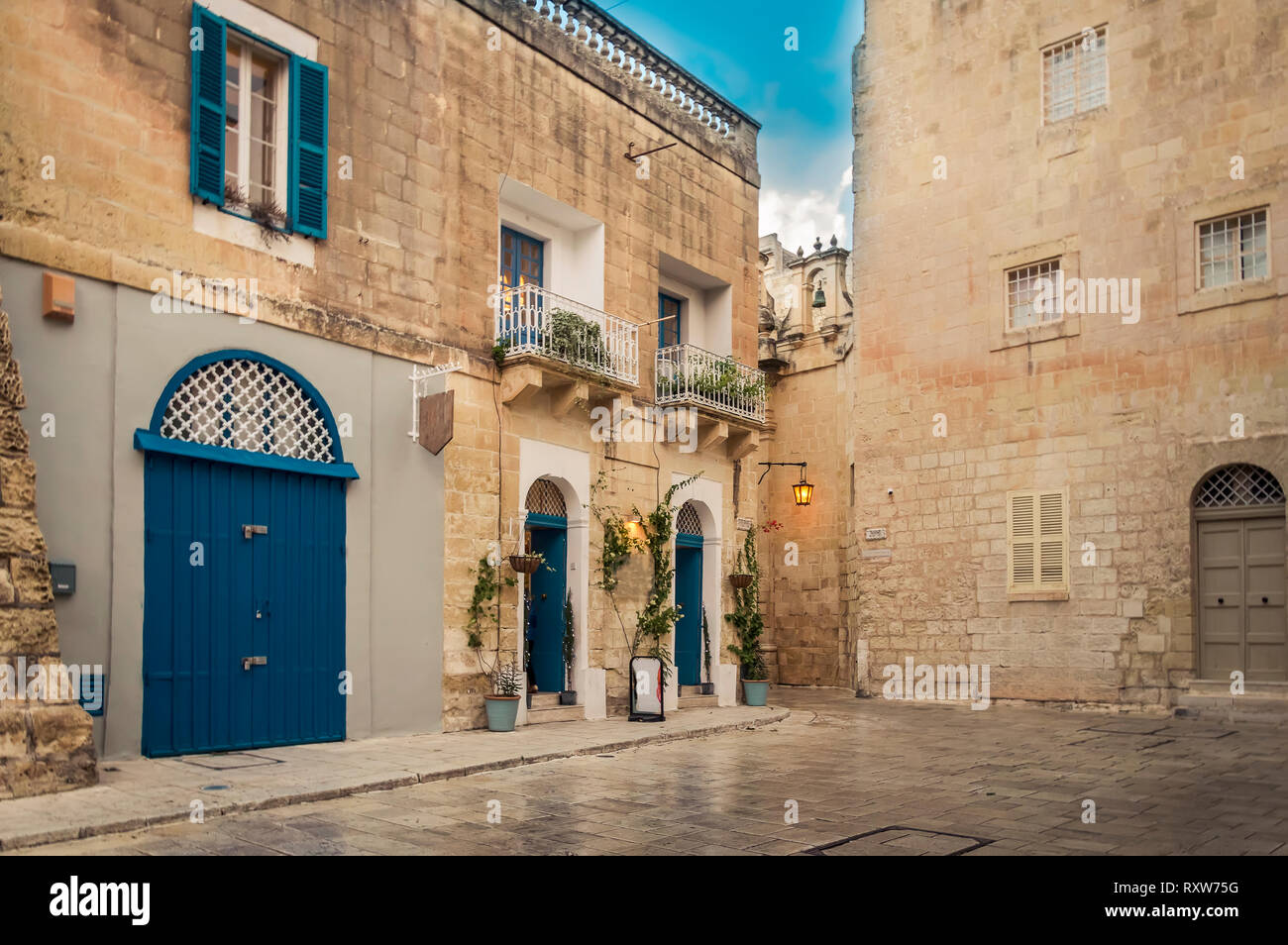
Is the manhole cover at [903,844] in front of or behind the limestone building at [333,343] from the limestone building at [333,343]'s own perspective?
in front

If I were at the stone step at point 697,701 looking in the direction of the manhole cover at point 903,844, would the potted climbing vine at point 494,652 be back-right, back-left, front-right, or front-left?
front-right

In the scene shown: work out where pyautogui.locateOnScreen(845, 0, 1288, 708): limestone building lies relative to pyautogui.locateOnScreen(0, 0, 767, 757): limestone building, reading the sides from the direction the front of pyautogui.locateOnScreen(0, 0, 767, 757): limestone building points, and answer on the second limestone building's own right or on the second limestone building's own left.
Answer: on the second limestone building's own left

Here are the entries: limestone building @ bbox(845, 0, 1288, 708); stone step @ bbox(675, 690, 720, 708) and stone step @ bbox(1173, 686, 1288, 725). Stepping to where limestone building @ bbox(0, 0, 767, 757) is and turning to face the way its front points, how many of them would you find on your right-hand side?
0

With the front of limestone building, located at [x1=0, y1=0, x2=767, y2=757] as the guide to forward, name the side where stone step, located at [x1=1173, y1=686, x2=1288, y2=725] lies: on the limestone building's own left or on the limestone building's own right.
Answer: on the limestone building's own left

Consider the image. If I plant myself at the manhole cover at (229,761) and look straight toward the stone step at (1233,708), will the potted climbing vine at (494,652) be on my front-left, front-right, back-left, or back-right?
front-left

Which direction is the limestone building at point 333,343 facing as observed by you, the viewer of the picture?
facing the viewer and to the right of the viewer
